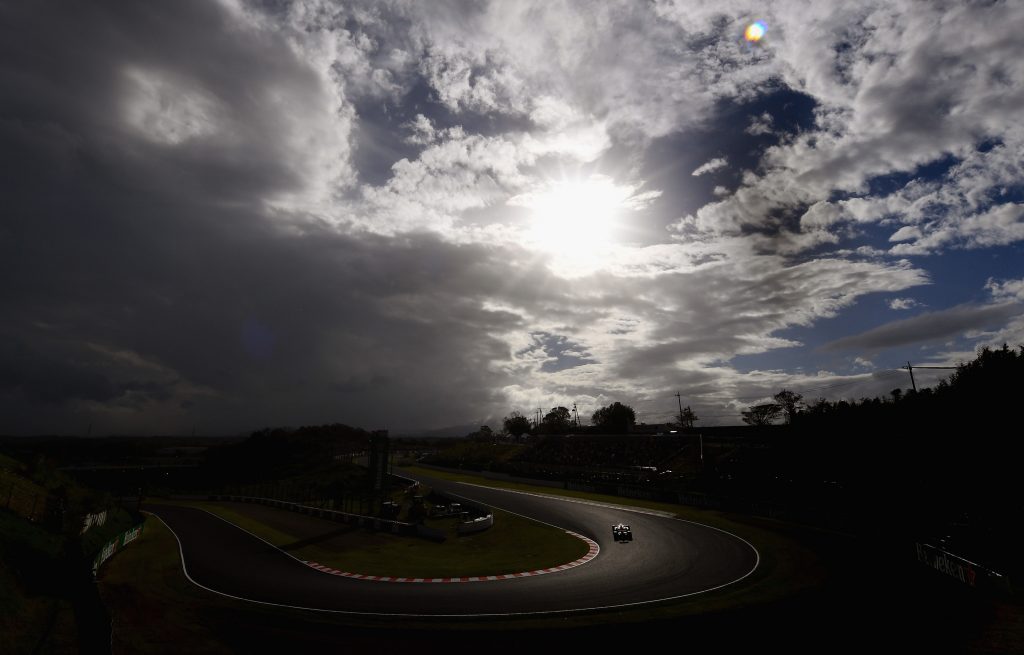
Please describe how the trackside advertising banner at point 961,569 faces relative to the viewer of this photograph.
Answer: facing the viewer and to the left of the viewer

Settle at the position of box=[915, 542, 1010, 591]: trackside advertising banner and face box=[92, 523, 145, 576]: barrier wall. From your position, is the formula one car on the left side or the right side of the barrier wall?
right

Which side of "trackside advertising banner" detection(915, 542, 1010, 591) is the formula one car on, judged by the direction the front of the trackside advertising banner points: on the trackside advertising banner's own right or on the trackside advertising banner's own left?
on the trackside advertising banner's own right

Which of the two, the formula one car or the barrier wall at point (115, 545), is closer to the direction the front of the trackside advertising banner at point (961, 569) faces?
the barrier wall

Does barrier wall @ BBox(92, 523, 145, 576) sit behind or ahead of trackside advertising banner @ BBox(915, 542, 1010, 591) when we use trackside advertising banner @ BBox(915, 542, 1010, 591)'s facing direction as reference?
ahead
